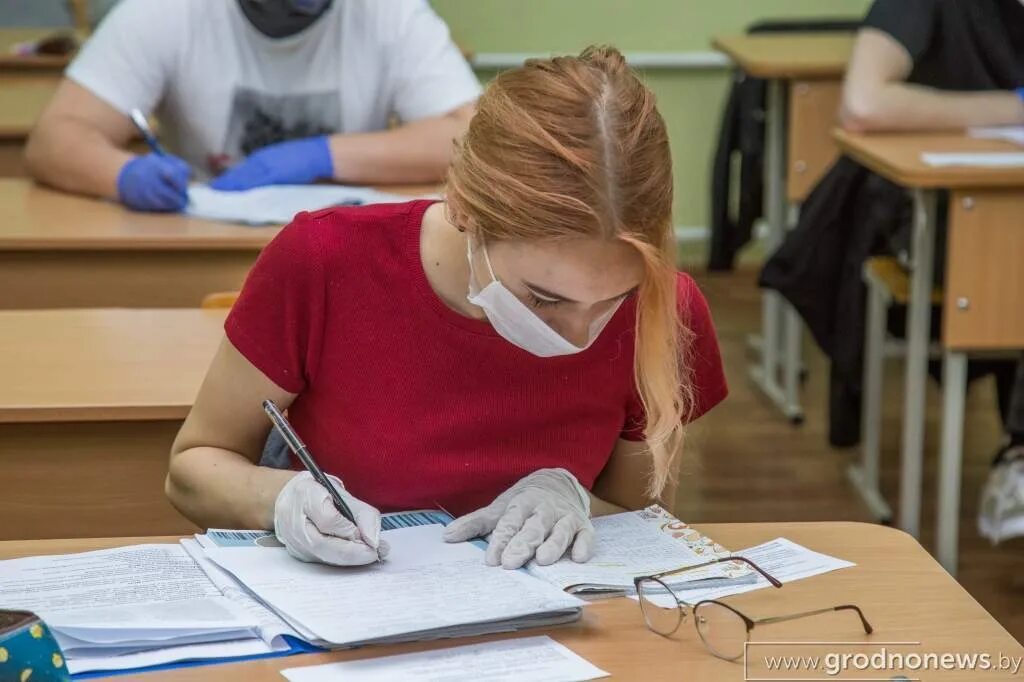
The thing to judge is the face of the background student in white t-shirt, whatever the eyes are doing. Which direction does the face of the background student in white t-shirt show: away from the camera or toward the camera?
toward the camera

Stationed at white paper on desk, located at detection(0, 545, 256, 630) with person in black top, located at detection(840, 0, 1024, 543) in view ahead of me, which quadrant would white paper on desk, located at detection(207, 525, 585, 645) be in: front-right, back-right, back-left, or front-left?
front-right

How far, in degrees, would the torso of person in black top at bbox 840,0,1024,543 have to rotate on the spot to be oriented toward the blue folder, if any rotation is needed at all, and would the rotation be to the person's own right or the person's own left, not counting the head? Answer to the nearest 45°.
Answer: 0° — they already face it

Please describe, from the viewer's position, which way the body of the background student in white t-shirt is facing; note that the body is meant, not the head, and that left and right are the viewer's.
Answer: facing the viewer

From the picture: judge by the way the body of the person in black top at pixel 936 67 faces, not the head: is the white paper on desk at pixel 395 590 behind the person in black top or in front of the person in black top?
in front

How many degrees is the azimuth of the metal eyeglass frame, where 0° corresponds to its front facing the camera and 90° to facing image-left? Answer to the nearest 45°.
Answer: approximately 45°

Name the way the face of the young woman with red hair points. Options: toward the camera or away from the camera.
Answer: toward the camera
